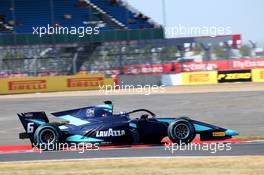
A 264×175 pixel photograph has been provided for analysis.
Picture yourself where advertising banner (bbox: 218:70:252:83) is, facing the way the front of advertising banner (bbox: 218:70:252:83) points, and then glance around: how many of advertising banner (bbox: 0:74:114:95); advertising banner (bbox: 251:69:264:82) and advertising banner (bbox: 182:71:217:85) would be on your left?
1

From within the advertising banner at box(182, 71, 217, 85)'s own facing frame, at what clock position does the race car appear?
The race car is roughly at 12 o'clock from the advertising banner.

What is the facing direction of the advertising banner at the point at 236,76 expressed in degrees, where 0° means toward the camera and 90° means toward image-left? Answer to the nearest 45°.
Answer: approximately 0°

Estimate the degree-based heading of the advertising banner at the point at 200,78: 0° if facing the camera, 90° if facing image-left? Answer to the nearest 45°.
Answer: approximately 0°

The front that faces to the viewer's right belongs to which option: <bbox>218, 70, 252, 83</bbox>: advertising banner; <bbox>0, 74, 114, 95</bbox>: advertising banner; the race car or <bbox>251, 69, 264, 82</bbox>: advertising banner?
the race car

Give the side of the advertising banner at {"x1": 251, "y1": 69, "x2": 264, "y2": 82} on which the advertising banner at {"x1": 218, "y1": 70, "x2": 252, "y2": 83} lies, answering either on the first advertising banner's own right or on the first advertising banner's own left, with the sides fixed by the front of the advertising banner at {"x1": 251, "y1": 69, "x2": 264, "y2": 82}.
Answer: on the first advertising banner's own right

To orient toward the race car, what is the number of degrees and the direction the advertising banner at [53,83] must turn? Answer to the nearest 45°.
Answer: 0° — it already faces it

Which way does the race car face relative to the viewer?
to the viewer's right

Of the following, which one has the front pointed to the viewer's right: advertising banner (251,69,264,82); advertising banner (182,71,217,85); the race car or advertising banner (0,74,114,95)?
the race car

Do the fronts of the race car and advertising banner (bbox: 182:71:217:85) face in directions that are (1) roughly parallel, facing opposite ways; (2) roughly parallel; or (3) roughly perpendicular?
roughly perpendicular

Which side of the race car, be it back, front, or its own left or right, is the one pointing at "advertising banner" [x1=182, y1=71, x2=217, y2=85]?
left

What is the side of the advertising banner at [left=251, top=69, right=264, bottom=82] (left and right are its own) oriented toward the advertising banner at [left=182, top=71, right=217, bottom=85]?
right

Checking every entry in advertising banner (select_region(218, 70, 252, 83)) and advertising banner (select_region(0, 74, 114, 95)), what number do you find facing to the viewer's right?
0
